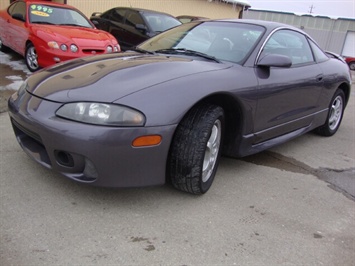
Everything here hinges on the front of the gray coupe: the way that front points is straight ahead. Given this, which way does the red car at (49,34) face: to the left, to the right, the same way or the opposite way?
to the left

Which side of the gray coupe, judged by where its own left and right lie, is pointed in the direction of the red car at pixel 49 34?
right

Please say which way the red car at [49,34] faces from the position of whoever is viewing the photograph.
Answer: facing the viewer and to the right of the viewer

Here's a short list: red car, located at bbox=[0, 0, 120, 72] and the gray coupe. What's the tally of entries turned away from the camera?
0

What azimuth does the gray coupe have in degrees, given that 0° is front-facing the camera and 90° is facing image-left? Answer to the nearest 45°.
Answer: approximately 45°

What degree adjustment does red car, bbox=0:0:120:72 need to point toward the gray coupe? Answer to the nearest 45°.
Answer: approximately 45° to its right
